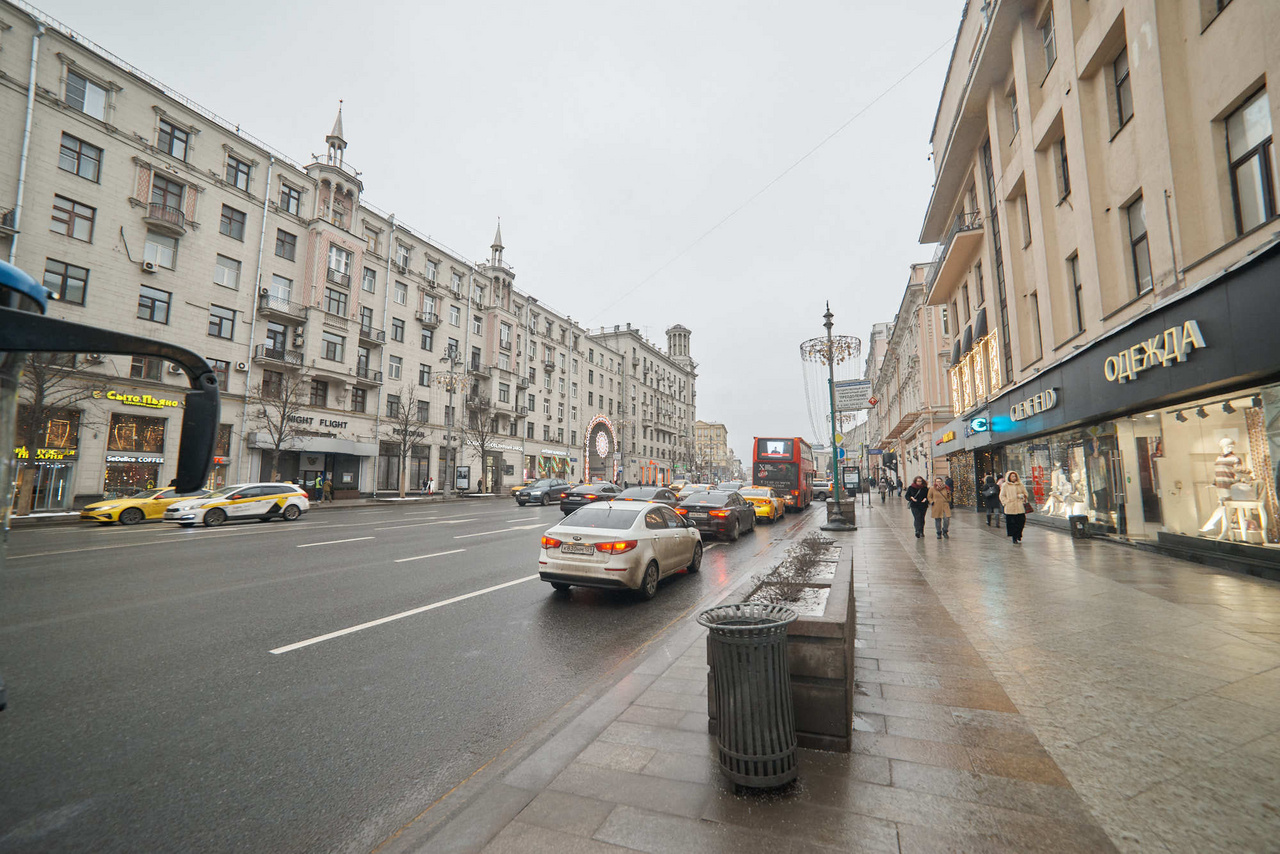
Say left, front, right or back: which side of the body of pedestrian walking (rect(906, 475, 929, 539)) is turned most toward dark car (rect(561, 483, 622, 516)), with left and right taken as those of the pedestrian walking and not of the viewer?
right

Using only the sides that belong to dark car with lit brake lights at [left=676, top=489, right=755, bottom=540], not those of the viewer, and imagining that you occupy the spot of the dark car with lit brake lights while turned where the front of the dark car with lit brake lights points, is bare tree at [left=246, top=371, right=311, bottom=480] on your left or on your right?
on your left

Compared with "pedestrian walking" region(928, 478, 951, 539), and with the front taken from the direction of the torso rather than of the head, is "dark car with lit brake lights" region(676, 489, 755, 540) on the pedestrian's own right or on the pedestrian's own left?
on the pedestrian's own right

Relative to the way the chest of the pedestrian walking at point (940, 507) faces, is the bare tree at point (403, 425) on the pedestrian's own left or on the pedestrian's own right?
on the pedestrian's own right

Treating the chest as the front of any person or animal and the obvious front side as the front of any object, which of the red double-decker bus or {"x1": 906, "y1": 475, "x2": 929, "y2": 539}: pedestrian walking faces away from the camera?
the red double-decker bus

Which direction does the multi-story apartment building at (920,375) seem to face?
to the viewer's left

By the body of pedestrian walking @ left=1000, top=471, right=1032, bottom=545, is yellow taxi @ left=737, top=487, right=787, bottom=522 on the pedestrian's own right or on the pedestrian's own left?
on the pedestrian's own right
